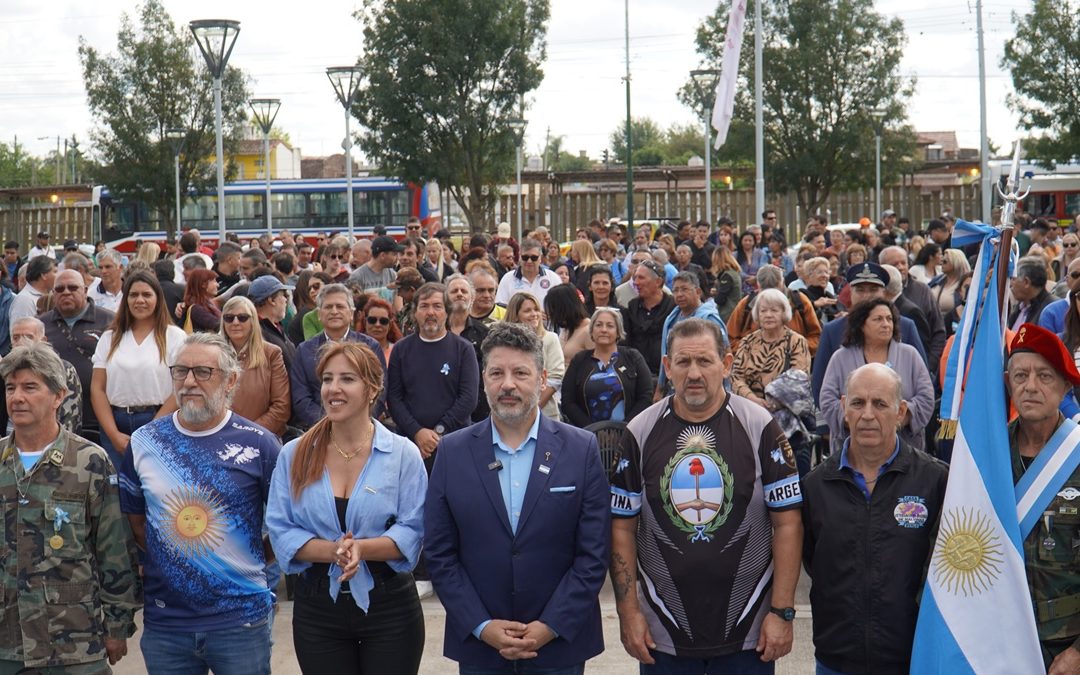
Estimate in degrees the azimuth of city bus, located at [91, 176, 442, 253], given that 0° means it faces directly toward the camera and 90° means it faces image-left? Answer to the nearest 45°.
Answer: approximately 90°

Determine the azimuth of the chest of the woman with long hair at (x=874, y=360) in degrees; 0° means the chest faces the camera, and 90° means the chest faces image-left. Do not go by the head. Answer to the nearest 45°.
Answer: approximately 0°

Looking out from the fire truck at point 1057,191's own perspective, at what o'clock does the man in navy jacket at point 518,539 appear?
The man in navy jacket is roughly at 9 o'clock from the fire truck.

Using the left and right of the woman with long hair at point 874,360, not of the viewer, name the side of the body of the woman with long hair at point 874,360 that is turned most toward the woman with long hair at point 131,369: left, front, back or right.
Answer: right

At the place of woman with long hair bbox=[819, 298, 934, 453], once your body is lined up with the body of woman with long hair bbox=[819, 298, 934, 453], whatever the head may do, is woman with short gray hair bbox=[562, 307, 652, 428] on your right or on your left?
on your right

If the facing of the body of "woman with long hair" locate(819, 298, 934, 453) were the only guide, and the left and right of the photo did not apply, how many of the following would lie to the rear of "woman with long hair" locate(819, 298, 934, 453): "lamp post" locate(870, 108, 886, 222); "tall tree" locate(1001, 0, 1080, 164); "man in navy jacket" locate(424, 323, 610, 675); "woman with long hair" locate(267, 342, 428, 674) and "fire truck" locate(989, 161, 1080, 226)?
3

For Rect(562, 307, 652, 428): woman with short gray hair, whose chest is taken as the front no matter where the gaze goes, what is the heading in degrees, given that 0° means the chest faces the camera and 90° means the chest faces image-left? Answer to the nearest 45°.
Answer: approximately 0°

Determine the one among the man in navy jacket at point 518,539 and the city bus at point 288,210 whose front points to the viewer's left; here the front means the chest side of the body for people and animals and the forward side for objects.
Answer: the city bus

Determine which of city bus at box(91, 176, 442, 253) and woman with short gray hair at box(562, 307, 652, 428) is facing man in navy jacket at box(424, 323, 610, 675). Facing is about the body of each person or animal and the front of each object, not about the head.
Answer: the woman with short gray hair

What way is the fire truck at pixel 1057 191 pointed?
to the viewer's left

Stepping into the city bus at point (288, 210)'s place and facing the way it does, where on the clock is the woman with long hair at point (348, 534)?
The woman with long hair is roughly at 9 o'clock from the city bus.
